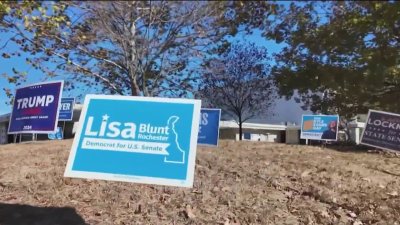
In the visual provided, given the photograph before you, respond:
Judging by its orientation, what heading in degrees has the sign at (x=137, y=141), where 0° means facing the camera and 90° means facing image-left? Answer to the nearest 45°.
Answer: approximately 0°

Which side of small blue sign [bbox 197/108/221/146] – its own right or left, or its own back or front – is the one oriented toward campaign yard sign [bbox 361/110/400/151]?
left

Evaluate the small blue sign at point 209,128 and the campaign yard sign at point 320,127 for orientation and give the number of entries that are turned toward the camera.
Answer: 2
